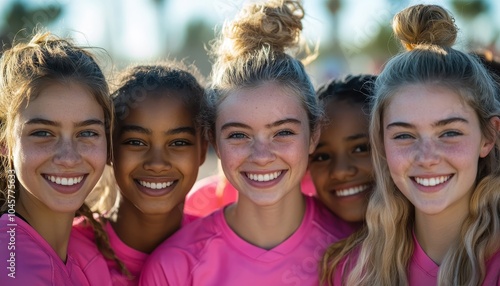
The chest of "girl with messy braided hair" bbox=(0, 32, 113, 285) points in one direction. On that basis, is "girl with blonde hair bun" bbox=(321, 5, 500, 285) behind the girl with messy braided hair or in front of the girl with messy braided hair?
in front

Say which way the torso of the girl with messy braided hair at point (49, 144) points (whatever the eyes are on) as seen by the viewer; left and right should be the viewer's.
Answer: facing the viewer and to the right of the viewer

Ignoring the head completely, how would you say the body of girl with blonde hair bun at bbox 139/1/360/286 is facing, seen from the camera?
toward the camera

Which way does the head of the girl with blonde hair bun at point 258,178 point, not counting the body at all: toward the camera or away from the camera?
toward the camera

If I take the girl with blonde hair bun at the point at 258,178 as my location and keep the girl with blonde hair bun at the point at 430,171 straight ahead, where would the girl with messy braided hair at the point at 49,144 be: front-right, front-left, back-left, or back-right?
back-right

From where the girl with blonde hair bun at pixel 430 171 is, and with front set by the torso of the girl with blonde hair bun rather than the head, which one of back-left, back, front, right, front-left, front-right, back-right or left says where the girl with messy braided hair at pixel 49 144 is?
right

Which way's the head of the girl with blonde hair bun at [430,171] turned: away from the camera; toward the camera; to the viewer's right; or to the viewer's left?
toward the camera

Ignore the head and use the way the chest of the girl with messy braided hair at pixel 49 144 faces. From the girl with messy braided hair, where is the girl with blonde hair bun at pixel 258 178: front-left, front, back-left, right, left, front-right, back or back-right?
front-left

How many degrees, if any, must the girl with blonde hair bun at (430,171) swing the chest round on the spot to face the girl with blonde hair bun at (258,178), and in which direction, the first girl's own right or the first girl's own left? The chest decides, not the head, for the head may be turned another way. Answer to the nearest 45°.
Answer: approximately 90° to the first girl's own right

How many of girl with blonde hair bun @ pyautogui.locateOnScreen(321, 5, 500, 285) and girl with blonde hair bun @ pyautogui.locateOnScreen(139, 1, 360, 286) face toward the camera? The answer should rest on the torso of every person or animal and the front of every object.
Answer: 2

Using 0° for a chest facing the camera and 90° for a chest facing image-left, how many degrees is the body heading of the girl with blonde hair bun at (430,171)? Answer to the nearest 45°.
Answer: approximately 0°

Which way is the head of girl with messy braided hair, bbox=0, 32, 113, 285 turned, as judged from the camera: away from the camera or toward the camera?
toward the camera
